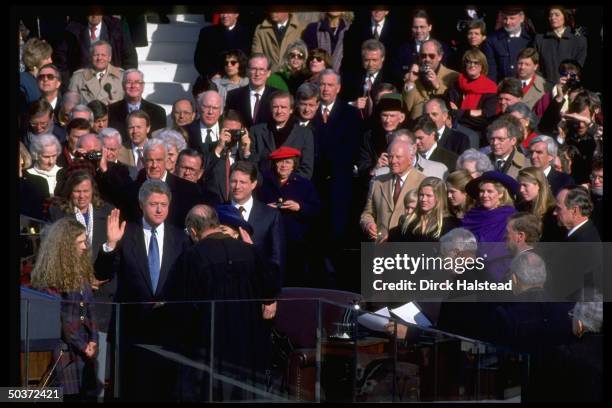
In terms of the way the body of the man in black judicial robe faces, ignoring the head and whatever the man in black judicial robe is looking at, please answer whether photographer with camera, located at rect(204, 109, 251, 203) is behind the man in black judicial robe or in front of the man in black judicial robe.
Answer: in front

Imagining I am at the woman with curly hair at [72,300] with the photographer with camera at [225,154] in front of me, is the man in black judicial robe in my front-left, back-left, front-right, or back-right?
front-right

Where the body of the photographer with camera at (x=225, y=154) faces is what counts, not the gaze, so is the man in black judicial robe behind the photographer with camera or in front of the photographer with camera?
in front

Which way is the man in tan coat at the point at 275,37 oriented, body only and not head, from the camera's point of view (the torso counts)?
toward the camera

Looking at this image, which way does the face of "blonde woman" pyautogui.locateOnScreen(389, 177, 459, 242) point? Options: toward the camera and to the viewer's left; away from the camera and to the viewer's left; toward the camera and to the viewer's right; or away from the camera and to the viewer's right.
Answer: toward the camera and to the viewer's left

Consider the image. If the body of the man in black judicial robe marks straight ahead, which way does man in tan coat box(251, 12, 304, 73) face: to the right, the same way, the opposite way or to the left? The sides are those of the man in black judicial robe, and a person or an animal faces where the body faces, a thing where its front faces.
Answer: the opposite way

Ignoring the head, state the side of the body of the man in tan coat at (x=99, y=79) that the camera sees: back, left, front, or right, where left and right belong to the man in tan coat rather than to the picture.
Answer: front

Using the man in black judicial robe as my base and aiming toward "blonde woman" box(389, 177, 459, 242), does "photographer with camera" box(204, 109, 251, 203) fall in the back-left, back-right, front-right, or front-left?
front-left

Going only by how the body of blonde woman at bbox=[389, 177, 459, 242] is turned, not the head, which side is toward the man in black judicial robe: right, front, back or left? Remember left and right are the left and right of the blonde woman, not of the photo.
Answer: front

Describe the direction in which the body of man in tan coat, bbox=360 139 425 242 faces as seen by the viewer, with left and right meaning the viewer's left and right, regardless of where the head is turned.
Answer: facing the viewer and to the left of the viewer

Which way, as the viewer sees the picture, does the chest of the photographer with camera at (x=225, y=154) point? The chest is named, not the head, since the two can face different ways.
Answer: toward the camera

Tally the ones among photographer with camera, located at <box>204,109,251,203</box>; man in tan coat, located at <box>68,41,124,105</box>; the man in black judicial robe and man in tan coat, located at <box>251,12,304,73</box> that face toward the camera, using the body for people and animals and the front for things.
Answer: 3

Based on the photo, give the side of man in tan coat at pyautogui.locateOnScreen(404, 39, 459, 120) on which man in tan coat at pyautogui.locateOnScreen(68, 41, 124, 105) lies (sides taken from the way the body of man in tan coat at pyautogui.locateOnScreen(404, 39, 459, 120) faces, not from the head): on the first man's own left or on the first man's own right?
on the first man's own right
